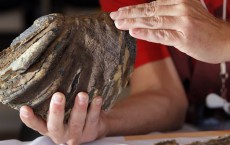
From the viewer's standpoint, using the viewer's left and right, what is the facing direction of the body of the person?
facing the viewer and to the left of the viewer
